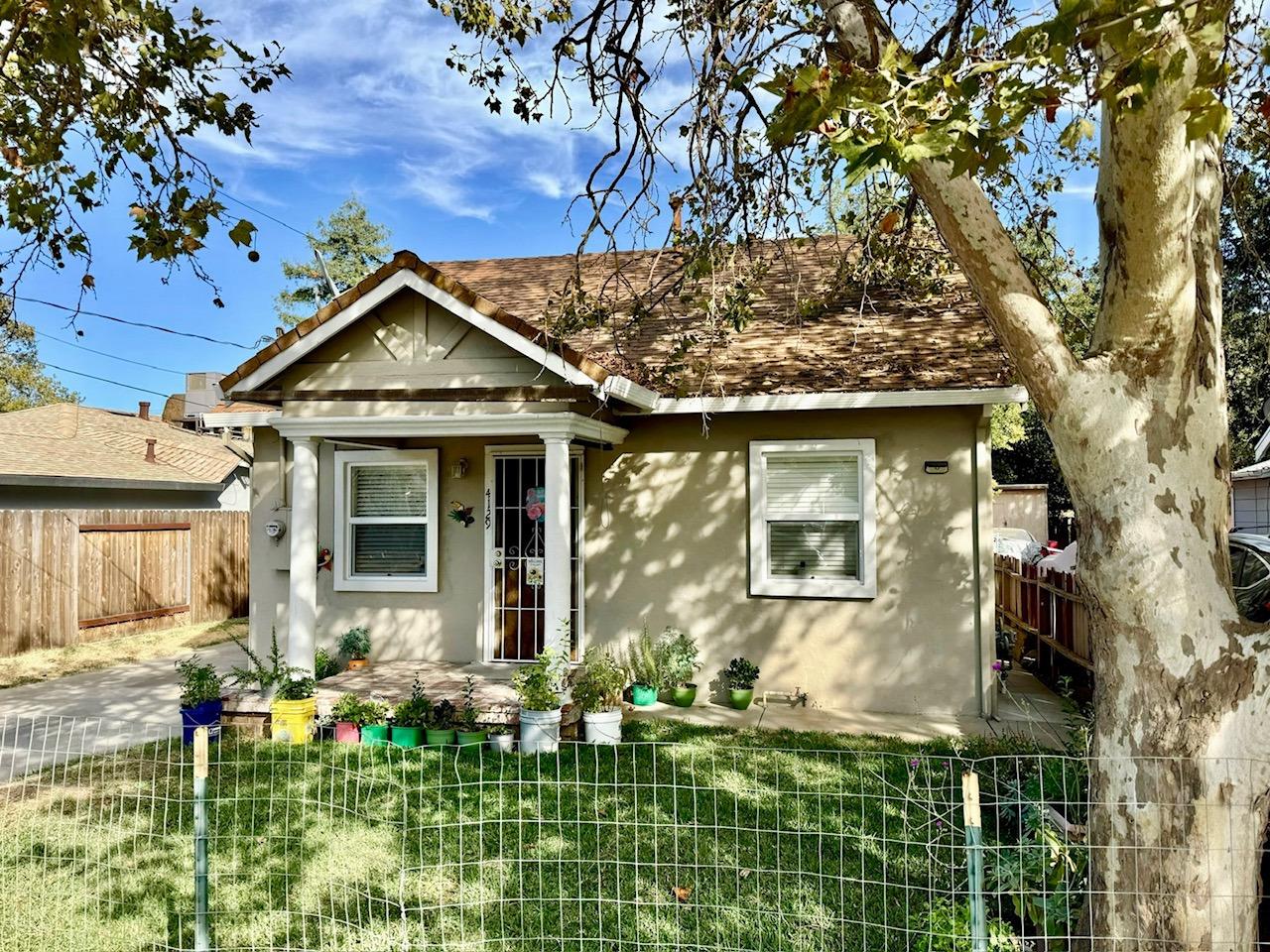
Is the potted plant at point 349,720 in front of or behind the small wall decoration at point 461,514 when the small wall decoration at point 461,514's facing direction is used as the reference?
in front

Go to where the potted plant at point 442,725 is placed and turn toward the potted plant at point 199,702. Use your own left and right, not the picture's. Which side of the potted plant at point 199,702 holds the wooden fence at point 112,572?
right

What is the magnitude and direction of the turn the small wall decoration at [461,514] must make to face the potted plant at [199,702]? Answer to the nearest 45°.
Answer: approximately 45° to its right

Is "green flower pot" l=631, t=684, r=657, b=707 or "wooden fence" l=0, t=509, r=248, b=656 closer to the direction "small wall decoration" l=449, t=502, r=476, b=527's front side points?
the green flower pot

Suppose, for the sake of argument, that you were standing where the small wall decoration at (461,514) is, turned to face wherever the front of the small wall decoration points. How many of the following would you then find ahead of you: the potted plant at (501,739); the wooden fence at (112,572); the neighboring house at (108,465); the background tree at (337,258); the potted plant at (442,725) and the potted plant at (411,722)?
3

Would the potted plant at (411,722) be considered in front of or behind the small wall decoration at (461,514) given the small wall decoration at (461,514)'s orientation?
in front

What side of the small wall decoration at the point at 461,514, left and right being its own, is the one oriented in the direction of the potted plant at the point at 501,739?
front

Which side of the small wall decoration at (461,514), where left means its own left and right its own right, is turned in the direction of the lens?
front

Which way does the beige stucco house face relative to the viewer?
toward the camera

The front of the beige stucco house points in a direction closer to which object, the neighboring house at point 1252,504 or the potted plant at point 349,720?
the potted plant

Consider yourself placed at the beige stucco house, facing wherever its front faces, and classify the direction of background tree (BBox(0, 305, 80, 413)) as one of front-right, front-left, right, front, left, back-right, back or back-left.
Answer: back-right
